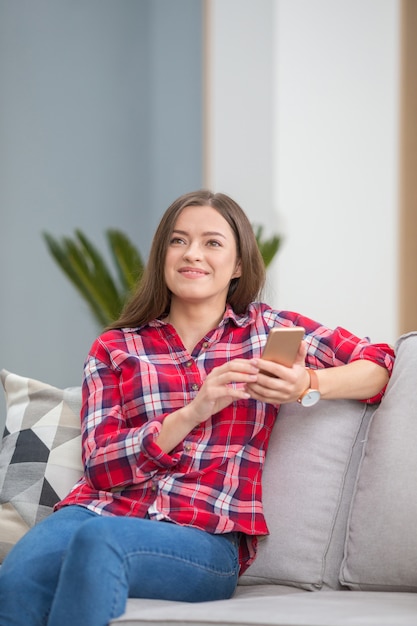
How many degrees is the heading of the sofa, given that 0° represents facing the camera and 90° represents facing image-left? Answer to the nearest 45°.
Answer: approximately 45°

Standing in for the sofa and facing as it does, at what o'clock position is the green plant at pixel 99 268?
The green plant is roughly at 4 o'clock from the sofa.

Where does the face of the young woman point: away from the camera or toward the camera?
toward the camera
